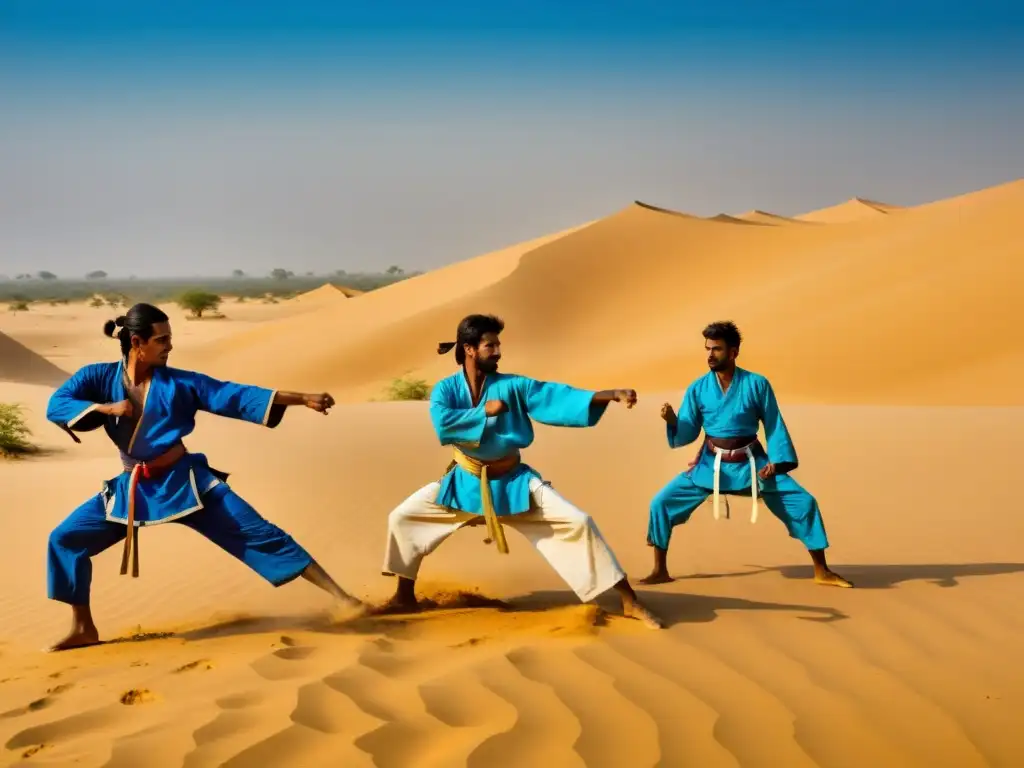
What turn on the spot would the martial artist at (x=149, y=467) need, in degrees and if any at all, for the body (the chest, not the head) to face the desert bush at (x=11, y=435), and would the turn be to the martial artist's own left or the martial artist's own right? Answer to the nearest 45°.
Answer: approximately 180°

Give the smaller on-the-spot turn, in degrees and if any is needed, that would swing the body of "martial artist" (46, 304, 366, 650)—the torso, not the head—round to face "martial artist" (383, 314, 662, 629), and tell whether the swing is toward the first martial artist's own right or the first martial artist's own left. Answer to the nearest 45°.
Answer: approximately 90° to the first martial artist's own left

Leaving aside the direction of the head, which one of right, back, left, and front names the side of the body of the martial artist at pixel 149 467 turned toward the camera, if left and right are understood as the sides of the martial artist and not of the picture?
front

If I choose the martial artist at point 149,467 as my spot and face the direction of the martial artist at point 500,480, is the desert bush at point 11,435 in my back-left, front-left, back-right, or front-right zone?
back-left

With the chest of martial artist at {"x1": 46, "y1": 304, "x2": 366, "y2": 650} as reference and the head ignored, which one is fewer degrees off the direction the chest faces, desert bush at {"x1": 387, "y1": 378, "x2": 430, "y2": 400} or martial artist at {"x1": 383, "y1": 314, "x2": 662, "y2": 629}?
the martial artist

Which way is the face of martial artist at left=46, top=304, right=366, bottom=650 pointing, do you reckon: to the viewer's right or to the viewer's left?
to the viewer's right
